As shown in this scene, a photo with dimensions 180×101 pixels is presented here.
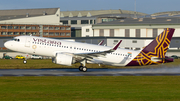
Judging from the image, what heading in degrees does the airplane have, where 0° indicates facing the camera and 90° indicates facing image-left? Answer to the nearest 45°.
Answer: approximately 90°
